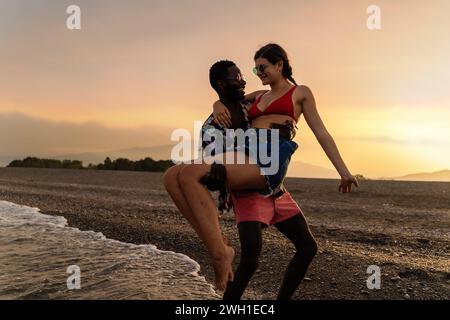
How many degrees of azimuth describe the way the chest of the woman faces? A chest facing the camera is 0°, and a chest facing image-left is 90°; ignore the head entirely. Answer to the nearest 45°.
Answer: approximately 45°

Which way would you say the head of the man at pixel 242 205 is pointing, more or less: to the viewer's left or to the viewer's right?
to the viewer's right

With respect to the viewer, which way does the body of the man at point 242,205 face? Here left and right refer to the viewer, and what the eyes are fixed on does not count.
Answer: facing the viewer and to the right of the viewer
